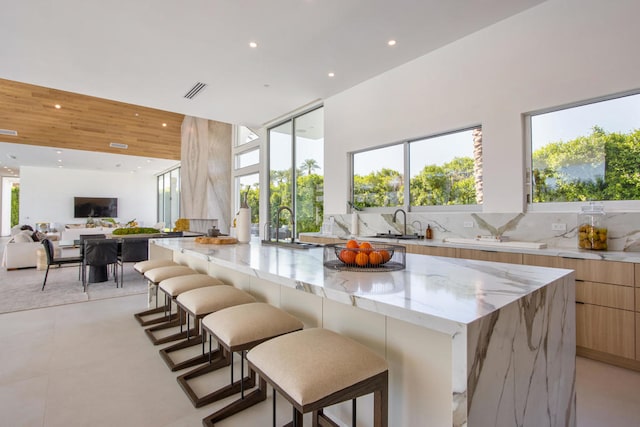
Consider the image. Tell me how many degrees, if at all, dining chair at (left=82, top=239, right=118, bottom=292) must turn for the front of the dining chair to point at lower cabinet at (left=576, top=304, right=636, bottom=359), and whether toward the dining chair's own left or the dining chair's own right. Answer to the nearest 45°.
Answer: approximately 135° to the dining chair's own right

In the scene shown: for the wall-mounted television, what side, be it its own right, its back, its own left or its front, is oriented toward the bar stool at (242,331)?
front

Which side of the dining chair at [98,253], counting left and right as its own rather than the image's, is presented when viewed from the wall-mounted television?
front

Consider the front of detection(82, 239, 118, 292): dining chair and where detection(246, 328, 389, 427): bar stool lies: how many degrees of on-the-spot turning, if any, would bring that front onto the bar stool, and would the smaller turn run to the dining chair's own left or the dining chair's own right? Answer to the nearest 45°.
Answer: approximately 180°

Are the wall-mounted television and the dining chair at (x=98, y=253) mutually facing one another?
yes

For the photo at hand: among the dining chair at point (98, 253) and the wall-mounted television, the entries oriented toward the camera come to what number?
1

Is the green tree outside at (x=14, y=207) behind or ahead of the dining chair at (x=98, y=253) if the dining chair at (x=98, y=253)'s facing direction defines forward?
ahead

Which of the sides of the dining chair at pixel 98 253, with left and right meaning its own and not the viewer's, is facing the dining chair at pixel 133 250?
right

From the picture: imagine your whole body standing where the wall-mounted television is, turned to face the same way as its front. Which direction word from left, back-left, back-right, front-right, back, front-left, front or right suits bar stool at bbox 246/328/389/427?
front

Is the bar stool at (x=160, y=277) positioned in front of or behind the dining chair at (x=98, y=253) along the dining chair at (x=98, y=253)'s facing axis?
behind

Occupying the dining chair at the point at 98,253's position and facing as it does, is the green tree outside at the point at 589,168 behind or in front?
behind

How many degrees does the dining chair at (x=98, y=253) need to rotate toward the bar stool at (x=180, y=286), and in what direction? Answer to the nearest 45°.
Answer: approximately 180°

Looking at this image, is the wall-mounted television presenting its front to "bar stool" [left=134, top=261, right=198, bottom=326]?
yes

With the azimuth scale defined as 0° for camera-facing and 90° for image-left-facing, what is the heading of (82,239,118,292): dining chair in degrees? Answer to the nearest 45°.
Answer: approximately 180°

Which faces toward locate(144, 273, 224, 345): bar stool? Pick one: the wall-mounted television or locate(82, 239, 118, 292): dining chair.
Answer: the wall-mounted television

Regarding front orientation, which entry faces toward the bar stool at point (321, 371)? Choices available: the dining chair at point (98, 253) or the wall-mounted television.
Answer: the wall-mounted television

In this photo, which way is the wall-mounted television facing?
toward the camera

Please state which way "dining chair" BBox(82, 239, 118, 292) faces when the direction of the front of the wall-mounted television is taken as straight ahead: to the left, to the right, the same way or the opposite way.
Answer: the opposite way
